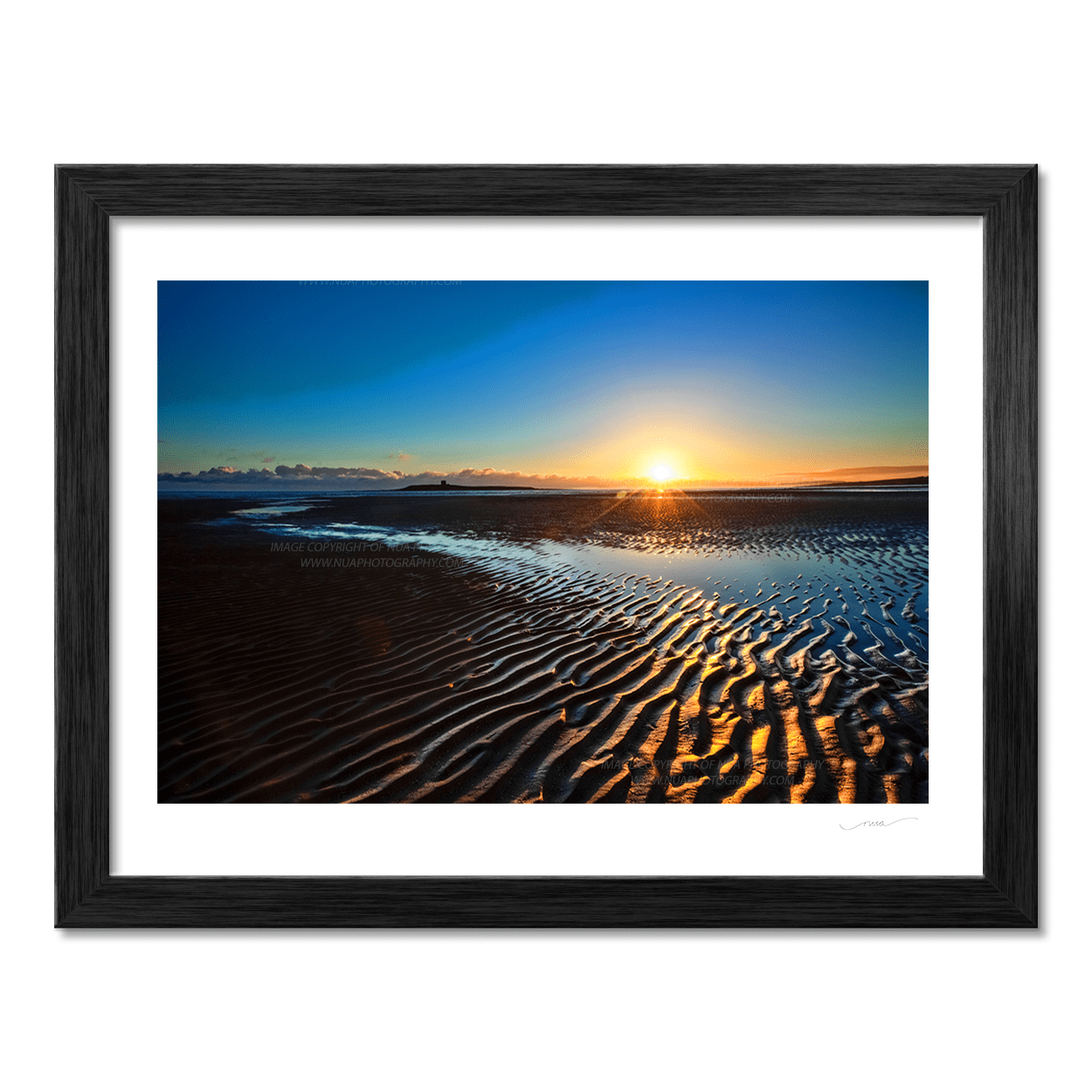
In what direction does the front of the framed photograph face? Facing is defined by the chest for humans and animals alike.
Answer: toward the camera
